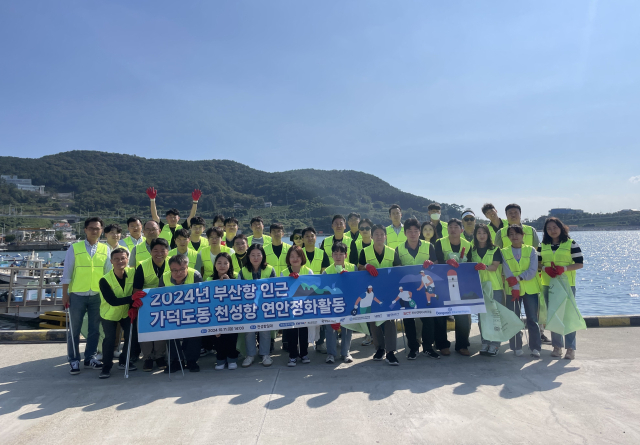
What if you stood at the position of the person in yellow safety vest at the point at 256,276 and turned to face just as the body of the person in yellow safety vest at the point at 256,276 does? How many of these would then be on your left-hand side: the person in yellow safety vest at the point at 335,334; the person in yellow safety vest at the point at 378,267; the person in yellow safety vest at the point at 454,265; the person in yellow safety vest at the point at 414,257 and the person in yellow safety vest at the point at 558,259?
5

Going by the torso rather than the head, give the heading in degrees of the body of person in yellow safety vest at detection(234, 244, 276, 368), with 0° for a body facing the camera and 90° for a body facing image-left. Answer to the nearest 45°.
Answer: approximately 0°

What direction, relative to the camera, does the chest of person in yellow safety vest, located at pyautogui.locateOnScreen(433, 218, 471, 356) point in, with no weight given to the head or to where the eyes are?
toward the camera

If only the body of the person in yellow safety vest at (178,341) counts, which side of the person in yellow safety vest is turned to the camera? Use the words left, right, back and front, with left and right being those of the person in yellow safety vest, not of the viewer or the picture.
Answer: front

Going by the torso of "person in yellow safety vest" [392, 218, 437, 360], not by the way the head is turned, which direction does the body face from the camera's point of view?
toward the camera

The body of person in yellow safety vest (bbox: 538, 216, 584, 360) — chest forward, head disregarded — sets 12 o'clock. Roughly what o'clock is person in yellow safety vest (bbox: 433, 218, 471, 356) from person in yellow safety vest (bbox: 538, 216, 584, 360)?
person in yellow safety vest (bbox: 433, 218, 471, 356) is roughly at 2 o'clock from person in yellow safety vest (bbox: 538, 216, 584, 360).

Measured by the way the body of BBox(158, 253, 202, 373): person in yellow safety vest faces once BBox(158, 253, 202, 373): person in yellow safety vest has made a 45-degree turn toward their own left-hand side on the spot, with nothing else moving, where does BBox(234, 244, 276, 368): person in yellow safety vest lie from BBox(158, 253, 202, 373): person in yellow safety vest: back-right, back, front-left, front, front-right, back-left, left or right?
front-left

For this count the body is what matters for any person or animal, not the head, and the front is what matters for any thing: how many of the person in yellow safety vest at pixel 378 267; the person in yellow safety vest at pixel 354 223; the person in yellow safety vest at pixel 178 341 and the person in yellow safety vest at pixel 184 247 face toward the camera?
4

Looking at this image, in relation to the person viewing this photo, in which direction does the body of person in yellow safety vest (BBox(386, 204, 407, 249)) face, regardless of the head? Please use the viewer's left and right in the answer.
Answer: facing the viewer

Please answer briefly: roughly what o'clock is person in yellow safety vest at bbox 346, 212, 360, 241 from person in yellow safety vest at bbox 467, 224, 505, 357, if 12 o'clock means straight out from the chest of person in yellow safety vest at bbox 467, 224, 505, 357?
person in yellow safety vest at bbox 346, 212, 360, 241 is roughly at 4 o'clock from person in yellow safety vest at bbox 467, 224, 505, 357.

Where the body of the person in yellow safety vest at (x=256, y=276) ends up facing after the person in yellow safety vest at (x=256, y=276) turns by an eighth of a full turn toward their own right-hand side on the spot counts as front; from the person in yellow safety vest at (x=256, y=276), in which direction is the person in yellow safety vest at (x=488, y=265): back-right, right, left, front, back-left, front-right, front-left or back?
back-left

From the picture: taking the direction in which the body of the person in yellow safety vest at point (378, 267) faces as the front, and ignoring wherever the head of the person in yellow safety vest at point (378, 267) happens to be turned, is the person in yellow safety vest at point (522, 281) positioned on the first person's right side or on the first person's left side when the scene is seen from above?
on the first person's left side

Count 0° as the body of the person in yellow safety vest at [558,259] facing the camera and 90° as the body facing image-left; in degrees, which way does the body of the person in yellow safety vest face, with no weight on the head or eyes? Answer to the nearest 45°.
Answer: approximately 0°
